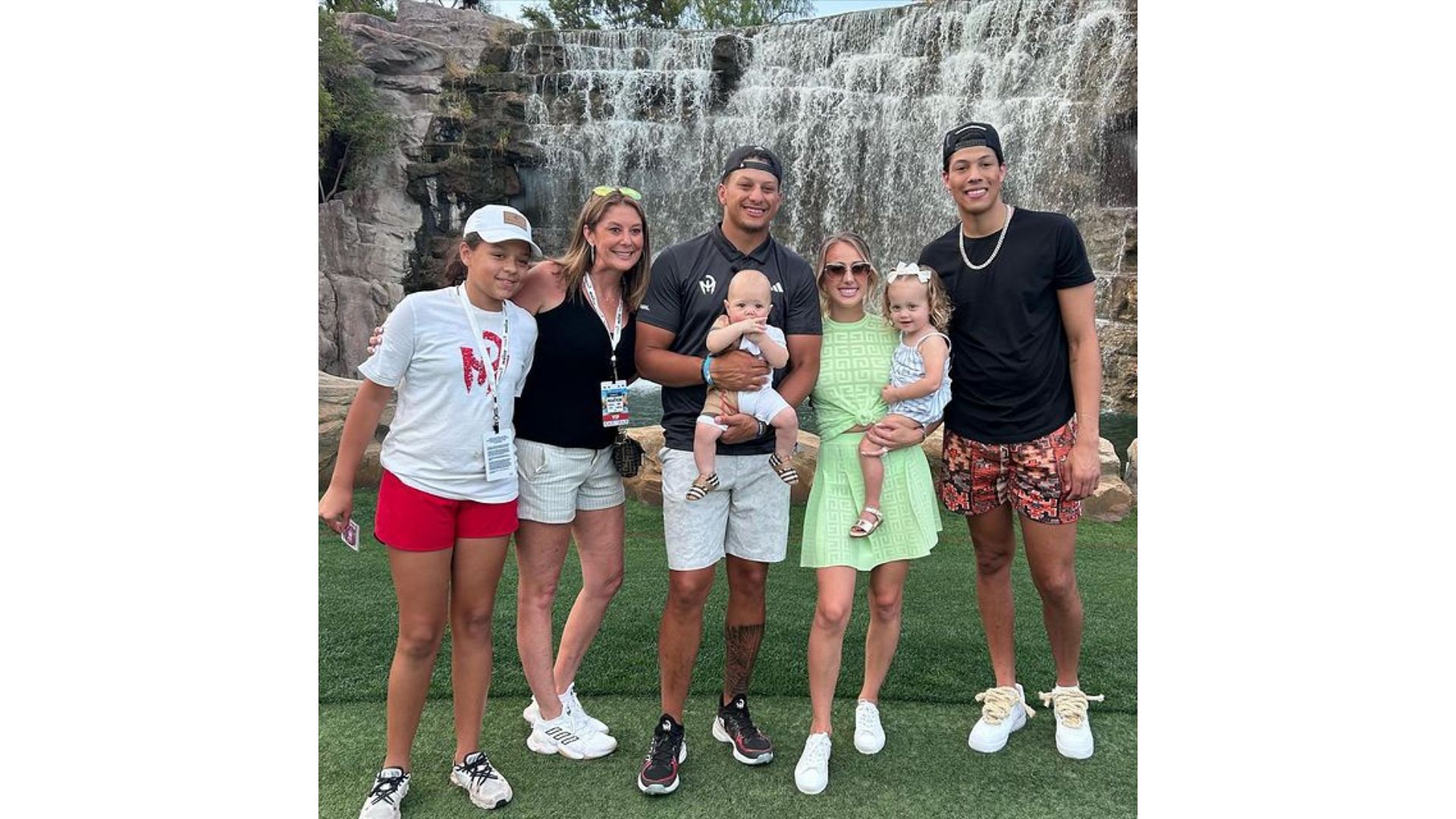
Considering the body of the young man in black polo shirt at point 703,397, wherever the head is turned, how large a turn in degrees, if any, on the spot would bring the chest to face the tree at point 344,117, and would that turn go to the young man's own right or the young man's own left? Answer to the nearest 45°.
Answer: approximately 135° to the young man's own right

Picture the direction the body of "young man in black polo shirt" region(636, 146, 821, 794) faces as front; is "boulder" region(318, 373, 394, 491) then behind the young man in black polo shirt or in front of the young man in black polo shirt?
behind

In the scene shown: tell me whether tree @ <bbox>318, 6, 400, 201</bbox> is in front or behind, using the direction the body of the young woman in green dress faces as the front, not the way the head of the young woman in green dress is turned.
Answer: behind

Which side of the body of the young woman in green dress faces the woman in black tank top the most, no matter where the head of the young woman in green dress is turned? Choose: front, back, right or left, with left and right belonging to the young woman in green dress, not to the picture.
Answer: right

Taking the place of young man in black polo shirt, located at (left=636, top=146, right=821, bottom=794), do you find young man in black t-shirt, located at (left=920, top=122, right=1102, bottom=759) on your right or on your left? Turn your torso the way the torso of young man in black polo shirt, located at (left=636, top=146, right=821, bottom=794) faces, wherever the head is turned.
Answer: on your left

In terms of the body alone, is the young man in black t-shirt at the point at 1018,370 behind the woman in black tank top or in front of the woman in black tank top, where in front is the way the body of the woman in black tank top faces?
in front

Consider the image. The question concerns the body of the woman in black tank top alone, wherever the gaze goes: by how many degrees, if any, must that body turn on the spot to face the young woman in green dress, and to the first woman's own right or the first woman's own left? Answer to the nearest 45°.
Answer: approximately 45° to the first woman's own left

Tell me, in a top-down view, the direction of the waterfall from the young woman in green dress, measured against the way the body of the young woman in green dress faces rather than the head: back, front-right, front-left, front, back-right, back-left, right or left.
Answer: back

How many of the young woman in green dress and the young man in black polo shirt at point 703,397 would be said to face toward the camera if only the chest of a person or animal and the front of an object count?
2
